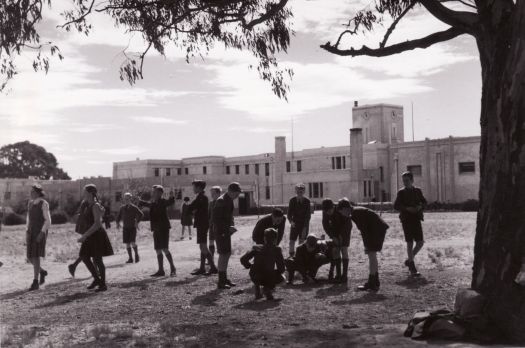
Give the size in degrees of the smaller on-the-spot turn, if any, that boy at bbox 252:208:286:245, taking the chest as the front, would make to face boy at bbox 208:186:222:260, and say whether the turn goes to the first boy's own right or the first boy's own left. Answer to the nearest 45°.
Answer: approximately 180°

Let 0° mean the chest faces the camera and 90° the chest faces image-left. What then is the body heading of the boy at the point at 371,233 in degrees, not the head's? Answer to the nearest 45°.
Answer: approximately 90°

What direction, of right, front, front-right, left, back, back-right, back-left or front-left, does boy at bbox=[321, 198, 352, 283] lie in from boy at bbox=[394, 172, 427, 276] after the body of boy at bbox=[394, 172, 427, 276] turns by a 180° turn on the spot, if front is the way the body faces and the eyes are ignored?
back-left

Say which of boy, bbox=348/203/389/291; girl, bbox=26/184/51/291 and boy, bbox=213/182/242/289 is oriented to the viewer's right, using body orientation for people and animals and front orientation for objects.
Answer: boy, bbox=213/182/242/289

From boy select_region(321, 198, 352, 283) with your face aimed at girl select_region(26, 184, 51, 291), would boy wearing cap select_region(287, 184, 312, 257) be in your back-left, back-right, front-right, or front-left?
front-right

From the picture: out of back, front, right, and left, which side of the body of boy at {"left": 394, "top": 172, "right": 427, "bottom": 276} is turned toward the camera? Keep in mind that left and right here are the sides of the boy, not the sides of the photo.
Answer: front

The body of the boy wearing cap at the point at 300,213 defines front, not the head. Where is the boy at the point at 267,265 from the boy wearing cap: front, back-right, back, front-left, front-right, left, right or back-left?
front

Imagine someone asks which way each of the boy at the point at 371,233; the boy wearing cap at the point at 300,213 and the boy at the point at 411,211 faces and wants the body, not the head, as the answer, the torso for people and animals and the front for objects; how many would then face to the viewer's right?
0

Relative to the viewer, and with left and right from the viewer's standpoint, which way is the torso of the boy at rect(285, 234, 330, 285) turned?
facing the viewer

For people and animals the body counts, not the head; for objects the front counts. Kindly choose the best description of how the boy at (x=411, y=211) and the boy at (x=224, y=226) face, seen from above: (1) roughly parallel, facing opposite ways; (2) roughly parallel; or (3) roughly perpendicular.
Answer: roughly perpendicular

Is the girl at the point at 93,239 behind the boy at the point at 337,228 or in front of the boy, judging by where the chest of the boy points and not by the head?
in front

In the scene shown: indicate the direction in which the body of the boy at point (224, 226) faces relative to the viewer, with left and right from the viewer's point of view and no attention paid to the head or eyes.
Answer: facing to the right of the viewer

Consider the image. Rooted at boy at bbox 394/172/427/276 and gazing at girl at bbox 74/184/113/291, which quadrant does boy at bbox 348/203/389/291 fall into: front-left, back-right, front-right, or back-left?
front-left

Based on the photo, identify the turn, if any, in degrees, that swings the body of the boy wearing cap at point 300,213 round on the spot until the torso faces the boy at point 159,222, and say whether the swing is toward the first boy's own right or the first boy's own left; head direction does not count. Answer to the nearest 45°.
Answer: approximately 90° to the first boy's own right
